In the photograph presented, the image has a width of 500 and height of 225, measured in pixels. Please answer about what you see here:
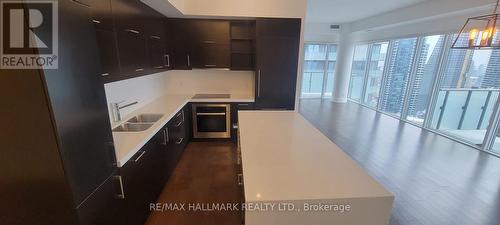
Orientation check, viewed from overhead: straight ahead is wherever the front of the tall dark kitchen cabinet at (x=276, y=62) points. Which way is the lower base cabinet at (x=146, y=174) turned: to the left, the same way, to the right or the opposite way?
to the left

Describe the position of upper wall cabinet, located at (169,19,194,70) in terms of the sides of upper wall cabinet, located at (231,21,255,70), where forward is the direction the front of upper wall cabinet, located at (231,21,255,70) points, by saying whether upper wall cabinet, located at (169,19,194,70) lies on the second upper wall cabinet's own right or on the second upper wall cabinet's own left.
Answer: on the second upper wall cabinet's own right

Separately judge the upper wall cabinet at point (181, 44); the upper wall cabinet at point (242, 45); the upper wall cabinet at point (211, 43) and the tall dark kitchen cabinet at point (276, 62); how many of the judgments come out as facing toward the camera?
4

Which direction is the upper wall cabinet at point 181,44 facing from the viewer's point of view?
toward the camera

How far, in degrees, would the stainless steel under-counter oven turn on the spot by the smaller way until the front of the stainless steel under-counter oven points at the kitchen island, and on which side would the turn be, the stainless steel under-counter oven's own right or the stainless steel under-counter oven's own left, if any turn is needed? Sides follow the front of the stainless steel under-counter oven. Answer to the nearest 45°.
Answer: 0° — it already faces it

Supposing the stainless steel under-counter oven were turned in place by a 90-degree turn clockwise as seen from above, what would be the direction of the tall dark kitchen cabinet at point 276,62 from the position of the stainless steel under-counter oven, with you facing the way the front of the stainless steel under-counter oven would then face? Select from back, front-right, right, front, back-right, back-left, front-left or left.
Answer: back

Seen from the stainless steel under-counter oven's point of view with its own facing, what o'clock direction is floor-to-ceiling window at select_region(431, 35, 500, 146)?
The floor-to-ceiling window is roughly at 9 o'clock from the stainless steel under-counter oven.

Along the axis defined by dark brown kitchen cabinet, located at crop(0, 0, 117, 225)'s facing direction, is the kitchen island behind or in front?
in front

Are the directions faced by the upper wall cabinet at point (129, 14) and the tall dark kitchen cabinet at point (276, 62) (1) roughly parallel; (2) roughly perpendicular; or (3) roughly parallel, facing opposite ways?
roughly perpendicular

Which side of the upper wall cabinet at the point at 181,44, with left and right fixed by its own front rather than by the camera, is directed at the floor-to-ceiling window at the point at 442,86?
left

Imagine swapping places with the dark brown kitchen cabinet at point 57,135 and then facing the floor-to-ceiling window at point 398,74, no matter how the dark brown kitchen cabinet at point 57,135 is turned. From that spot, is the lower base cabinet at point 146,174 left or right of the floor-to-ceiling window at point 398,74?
left

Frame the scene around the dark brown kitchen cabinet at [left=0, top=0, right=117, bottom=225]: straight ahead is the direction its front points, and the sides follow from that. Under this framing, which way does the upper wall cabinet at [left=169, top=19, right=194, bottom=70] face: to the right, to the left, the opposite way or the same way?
to the right

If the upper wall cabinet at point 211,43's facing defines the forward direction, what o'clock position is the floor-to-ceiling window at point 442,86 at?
The floor-to-ceiling window is roughly at 9 o'clock from the upper wall cabinet.

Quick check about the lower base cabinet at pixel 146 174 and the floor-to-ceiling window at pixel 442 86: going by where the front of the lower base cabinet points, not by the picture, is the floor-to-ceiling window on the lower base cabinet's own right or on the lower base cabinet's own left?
on the lower base cabinet's own left

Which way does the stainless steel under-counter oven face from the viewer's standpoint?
toward the camera

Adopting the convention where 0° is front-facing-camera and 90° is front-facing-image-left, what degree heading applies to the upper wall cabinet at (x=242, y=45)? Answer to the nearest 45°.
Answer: approximately 0°

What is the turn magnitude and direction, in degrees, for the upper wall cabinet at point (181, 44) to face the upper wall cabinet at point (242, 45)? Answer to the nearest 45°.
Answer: approximately 90° to its left
